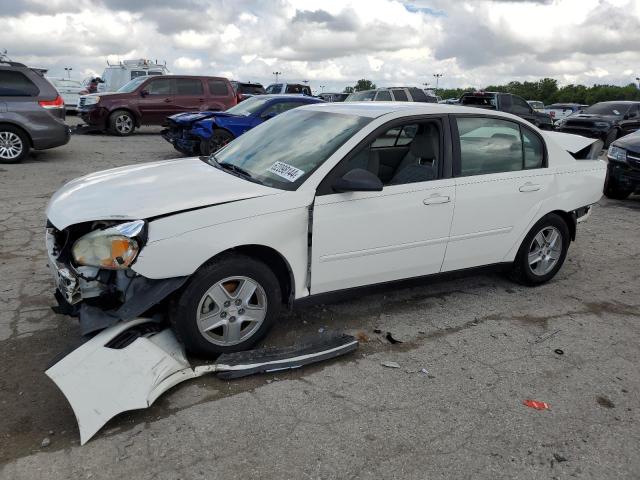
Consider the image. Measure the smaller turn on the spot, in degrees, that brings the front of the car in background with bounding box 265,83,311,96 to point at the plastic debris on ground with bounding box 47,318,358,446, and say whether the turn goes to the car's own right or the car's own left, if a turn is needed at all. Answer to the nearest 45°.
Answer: approximately 45° to the car's own left

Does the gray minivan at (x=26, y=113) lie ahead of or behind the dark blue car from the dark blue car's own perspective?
ahead

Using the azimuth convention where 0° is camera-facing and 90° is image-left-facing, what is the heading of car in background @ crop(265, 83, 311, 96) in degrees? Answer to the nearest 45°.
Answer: approximately 45°

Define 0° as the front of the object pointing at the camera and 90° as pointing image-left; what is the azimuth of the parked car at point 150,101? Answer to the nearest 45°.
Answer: approximately 45°

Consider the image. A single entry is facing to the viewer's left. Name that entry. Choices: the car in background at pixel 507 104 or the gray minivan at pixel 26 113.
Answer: the gray minivan

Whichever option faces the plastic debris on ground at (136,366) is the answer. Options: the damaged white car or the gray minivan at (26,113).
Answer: the damaged white car

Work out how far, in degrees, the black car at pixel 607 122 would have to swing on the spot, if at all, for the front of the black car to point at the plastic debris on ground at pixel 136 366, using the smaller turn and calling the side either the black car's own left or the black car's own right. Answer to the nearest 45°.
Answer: approximately 45° to the black car's own left

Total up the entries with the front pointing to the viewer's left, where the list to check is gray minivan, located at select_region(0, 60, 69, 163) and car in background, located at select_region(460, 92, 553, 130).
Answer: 1

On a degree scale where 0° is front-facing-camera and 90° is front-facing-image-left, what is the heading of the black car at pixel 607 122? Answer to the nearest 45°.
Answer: approximately 45°

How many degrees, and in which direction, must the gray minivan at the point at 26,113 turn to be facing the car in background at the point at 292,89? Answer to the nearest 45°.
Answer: approximately 135° to its right

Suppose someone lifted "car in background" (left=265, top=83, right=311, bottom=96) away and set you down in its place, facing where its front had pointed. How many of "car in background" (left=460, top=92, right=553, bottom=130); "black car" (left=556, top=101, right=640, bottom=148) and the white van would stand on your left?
2

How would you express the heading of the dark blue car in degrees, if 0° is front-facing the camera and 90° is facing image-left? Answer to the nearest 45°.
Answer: approximately 45°

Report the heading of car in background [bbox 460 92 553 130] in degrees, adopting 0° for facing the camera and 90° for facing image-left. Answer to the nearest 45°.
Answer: approximately 315°
